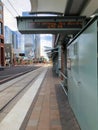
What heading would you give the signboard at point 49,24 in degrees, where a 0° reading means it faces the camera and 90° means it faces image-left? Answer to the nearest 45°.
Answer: approximately 0°
